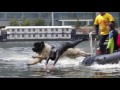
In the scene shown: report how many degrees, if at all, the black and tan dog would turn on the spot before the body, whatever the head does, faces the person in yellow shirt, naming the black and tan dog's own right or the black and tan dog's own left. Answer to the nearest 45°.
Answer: approximately 180°

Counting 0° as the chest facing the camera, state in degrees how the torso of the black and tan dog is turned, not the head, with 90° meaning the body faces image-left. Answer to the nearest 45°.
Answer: approximately 90°

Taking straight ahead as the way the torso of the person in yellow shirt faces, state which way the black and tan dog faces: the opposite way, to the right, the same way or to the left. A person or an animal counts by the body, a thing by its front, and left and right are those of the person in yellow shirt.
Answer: to the right

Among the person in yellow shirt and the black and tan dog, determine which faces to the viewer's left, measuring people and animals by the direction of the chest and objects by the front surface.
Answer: the black and tan dog

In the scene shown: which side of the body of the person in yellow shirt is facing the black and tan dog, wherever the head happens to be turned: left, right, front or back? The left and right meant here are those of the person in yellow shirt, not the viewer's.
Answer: right

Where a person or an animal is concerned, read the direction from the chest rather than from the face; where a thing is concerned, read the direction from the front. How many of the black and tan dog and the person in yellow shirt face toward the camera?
1
